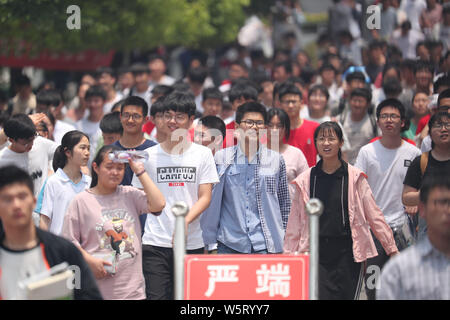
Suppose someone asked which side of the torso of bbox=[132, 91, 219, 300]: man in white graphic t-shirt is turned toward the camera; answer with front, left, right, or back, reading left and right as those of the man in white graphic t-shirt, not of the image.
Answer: front

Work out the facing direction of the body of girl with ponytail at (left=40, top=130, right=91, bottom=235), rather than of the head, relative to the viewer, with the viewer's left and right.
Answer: facing the viewer and to the right of the viewer

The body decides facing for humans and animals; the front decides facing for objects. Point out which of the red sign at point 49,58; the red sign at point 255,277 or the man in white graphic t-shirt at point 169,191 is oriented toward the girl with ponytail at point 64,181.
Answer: the red sign at point 49,58

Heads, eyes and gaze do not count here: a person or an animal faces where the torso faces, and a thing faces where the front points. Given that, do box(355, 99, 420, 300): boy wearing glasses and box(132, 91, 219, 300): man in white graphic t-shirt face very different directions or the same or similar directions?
same or similar directions

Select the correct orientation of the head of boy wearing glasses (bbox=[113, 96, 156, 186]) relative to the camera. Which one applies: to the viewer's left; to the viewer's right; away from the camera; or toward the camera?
toward the camera

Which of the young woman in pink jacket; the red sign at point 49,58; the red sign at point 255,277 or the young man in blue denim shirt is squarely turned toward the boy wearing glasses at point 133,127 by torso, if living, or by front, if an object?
the red sign at point 49,58

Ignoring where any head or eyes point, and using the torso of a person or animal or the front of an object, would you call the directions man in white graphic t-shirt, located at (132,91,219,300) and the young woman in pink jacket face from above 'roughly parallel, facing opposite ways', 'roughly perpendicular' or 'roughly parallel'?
roughly parallel

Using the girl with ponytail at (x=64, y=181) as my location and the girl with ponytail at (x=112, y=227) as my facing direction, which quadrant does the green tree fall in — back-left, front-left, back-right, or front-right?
back-left

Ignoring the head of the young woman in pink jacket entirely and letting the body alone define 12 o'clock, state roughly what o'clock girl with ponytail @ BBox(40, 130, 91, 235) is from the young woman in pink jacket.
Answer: The girl with ponytail is roughly at 3 o'clock from the young woman in pink jacket.

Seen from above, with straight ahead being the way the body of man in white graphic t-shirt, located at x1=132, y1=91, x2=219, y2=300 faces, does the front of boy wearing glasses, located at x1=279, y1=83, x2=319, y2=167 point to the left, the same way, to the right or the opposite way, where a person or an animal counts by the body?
the same way

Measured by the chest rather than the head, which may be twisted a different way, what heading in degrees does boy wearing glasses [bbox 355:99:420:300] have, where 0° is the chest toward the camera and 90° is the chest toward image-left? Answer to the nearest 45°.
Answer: approximately 0°

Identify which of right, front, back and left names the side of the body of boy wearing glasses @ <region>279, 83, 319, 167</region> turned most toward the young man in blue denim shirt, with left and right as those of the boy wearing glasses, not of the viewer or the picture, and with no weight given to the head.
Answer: front

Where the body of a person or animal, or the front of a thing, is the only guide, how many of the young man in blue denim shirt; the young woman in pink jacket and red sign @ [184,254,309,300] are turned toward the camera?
3

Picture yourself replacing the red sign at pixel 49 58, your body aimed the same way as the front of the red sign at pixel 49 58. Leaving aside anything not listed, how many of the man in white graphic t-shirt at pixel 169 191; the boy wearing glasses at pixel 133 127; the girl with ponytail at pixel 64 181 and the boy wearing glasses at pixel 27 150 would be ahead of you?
4

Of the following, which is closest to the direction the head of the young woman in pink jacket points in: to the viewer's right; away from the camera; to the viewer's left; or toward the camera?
toward the camera

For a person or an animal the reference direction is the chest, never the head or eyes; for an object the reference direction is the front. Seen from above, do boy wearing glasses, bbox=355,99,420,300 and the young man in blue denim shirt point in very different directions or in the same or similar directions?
same or similar directions

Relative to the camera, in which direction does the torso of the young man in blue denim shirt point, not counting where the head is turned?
toward the camera

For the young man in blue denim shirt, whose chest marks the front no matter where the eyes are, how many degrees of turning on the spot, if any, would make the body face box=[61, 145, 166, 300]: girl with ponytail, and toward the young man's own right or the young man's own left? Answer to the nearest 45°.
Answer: approximately 45° to the young man's own right

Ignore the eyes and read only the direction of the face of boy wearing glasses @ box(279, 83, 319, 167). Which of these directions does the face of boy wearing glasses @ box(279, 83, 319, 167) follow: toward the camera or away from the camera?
toward the camera
